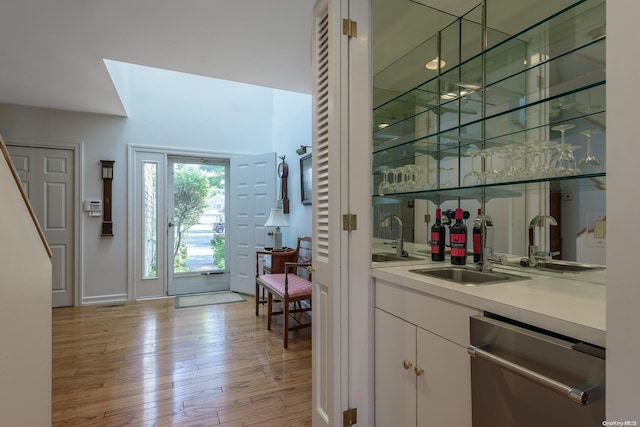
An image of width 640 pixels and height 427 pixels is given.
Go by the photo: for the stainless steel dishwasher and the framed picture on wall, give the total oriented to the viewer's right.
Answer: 0

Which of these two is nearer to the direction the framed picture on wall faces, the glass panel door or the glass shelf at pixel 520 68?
the glass panel door

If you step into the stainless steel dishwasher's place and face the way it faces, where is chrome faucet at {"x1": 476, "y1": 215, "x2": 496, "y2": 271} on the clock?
The chrome faucet is roughly at 4 o'clock from the stainless steel dishwasher.

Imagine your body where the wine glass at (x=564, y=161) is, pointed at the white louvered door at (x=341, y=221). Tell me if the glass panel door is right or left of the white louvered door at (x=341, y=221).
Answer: right

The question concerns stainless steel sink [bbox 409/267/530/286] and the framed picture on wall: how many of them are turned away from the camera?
0

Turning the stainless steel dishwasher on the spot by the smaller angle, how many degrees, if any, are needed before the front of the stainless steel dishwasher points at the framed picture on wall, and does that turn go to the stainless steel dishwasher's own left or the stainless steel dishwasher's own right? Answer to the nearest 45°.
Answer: approximately 90° to the stainless steel dishwasher's own right

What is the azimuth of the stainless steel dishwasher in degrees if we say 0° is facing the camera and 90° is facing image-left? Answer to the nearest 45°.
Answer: approximately 45°

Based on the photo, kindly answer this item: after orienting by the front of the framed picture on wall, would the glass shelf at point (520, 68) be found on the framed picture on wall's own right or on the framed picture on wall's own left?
on the framed picture on wall's own left

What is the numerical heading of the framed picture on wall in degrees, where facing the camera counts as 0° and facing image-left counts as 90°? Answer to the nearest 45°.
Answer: approximately 90°

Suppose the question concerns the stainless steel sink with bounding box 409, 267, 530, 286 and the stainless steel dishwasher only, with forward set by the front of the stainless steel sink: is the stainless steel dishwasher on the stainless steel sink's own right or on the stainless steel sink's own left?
on the stainless steel sink's own left

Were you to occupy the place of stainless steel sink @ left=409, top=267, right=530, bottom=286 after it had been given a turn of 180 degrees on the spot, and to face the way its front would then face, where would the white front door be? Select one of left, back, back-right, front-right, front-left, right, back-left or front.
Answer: left
